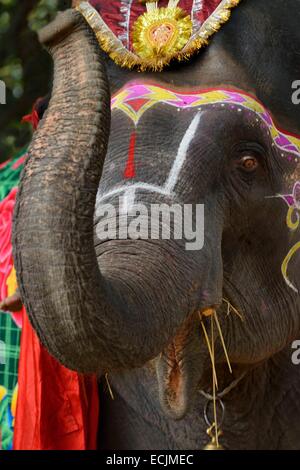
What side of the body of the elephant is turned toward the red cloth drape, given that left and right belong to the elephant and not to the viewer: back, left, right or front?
right

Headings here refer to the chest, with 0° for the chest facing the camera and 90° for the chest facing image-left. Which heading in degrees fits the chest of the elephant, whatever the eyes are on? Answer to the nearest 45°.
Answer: approximately 45°
